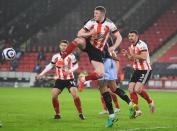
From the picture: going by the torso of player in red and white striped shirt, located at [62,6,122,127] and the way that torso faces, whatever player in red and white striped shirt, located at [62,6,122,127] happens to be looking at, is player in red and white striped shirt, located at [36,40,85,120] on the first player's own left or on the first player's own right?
on the first player's own right

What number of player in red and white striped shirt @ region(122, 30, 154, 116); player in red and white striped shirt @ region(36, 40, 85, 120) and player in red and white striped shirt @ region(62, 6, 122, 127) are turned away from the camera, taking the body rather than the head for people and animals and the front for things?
0

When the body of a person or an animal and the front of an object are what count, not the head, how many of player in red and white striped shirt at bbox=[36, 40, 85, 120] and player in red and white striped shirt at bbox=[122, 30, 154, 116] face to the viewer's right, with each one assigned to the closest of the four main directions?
0

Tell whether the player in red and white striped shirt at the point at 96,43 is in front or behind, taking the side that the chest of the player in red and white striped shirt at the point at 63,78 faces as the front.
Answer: in front

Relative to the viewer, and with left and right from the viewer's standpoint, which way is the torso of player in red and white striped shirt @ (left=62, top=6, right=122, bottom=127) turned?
facing the viewer and to the left of the viewer

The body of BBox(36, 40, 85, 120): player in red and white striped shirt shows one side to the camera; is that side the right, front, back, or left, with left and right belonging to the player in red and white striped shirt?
front

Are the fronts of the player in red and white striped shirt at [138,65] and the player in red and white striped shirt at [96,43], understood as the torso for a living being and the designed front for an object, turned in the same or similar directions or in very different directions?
same or similar directions

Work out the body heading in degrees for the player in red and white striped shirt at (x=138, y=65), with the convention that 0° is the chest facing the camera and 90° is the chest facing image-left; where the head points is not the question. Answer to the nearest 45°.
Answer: approximately 45°

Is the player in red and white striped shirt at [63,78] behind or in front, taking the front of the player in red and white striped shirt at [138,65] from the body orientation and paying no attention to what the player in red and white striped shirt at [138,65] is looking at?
in front

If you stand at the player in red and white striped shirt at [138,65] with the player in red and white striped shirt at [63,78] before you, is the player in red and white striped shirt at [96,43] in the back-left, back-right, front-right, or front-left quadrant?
front-left

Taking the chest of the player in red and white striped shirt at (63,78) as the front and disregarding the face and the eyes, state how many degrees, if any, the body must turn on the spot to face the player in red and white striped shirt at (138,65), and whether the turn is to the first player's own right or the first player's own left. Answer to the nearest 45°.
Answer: approximately 90° to the first player's own left

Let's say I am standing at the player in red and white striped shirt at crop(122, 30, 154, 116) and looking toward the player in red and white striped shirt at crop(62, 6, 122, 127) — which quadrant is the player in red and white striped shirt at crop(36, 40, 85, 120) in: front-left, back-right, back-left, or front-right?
front-right
